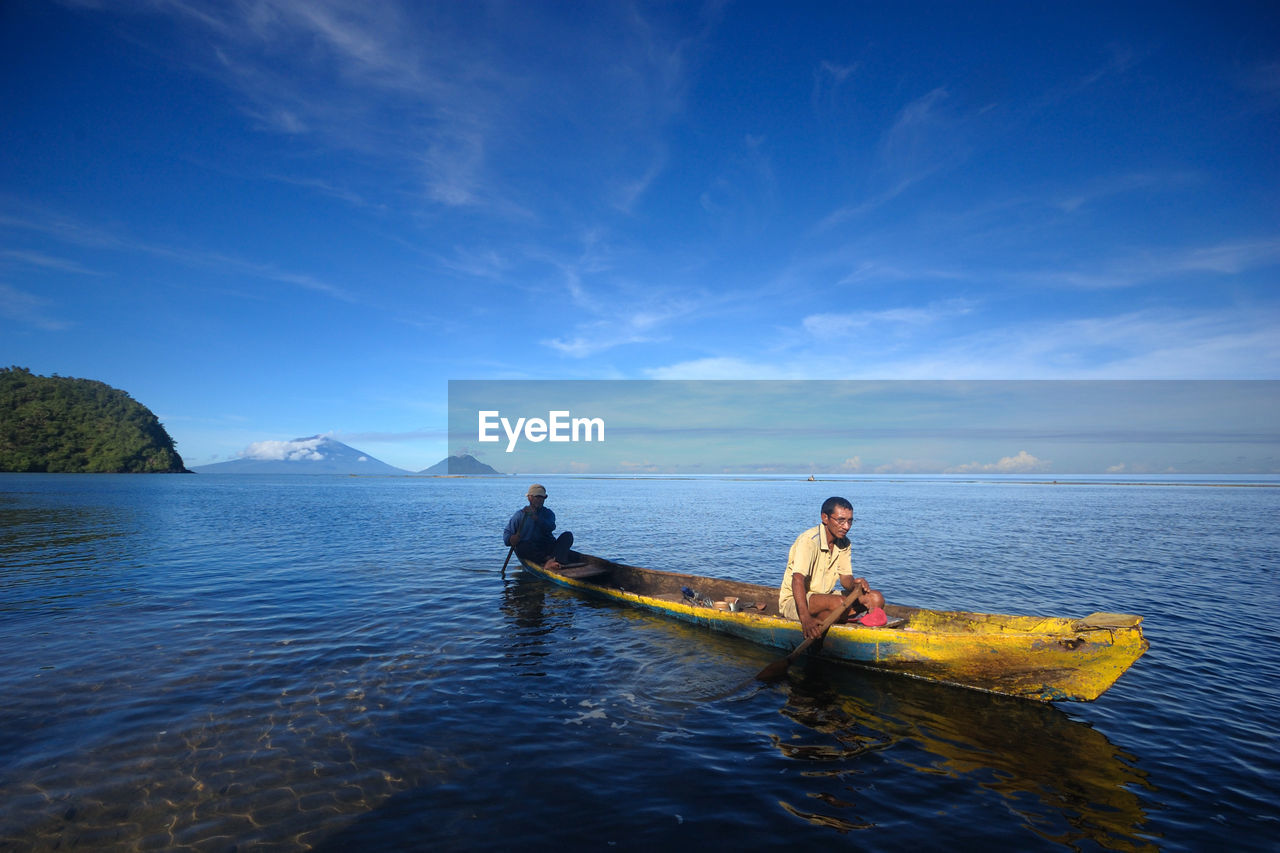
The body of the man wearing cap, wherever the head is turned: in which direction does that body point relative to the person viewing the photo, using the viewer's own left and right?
facing the viewer and to the right of the viewer

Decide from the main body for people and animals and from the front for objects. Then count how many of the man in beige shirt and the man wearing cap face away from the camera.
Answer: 0

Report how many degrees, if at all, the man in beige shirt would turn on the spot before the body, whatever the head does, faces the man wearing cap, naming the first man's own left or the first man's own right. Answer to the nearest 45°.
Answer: approximately 180°

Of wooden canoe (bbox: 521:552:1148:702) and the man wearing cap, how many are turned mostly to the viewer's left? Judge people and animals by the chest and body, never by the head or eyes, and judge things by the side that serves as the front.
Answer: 0

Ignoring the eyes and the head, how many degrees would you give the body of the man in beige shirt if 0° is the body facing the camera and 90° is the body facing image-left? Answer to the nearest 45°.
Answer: approximately 315°

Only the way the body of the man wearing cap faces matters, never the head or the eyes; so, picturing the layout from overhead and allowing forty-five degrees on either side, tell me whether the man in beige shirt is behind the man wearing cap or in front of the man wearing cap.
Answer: in front
